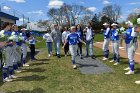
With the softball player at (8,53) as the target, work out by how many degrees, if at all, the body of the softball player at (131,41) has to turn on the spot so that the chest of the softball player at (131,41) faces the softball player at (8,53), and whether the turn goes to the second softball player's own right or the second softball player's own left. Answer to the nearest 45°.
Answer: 0° — they already face them

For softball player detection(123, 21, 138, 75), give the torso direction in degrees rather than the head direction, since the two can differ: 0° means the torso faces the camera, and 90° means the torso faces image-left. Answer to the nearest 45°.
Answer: approximately 90°
